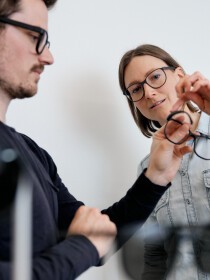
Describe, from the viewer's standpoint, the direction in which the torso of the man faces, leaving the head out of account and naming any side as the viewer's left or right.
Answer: facing to the right of the viewer

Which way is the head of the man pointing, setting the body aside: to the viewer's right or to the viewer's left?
to the viewer's right
